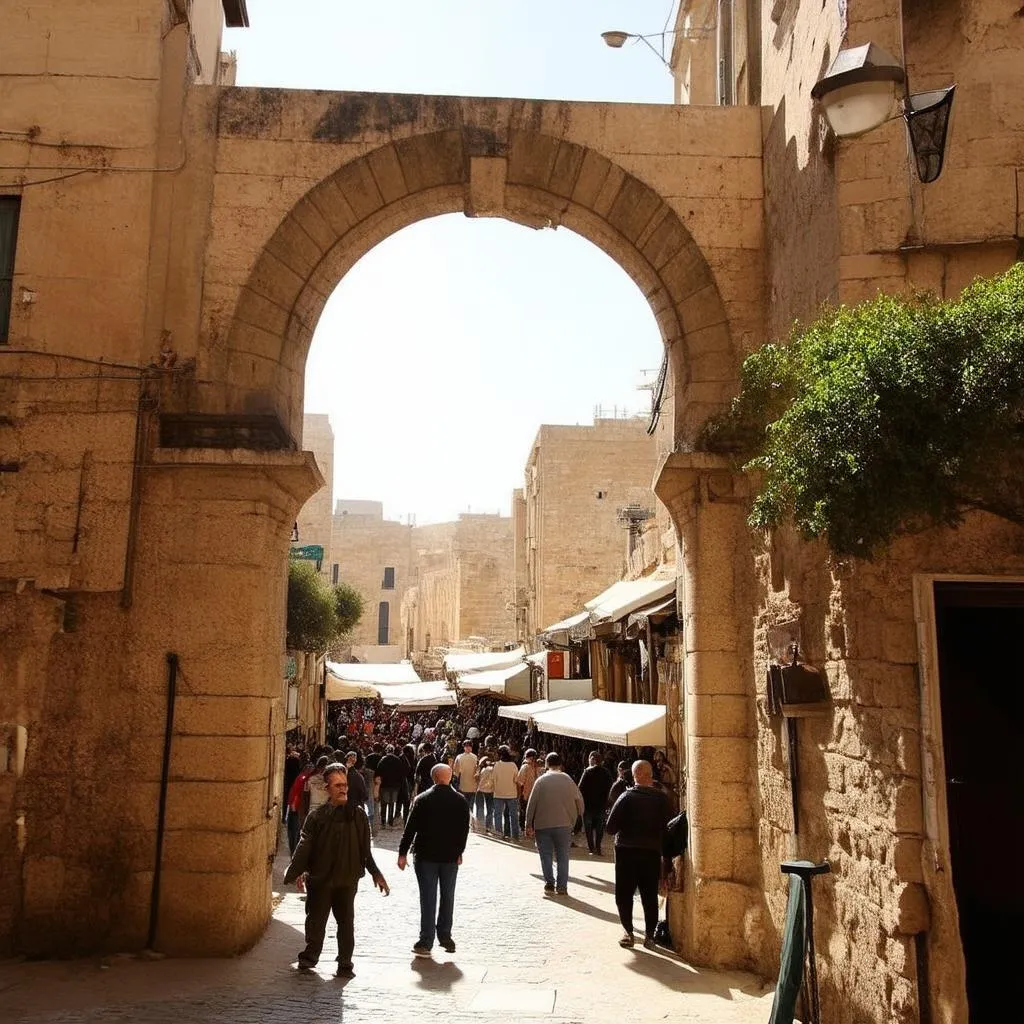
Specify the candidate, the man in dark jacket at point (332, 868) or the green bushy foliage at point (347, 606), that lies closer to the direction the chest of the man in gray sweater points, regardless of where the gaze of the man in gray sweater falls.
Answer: the green bushy foliage

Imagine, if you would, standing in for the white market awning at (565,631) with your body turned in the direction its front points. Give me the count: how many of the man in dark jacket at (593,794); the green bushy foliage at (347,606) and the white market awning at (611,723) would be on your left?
2

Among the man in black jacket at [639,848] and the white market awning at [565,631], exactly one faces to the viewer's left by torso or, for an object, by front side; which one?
the white market awning

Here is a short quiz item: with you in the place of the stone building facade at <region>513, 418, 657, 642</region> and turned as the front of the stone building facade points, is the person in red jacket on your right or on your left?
on your left

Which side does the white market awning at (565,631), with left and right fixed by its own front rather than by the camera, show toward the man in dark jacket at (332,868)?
left

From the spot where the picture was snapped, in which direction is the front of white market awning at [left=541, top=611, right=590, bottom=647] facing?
facing to the left of the viewer

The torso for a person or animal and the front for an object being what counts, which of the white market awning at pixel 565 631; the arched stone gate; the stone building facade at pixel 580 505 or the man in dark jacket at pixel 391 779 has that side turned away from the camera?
the man in dark jacket

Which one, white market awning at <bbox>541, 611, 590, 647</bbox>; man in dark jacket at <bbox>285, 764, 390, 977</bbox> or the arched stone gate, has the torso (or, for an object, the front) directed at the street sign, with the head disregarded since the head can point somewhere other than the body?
the white market awning

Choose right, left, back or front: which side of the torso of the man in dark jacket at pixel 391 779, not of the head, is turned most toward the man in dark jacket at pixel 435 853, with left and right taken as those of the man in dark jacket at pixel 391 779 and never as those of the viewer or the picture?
back

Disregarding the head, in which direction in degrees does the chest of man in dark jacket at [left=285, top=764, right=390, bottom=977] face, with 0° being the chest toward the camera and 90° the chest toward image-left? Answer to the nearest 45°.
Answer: approximately 0°

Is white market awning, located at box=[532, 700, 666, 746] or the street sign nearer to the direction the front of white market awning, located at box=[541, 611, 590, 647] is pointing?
the street sign

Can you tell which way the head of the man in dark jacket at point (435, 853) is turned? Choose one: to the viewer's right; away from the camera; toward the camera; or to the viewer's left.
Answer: away from the camera

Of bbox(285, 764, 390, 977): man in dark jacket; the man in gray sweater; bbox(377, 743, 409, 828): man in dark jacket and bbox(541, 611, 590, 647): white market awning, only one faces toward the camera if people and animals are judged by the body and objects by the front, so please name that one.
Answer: bbox(285, 764, 390, 977): man in dark jacket

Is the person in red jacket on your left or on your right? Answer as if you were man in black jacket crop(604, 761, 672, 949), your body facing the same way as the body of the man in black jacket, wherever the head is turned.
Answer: on your left

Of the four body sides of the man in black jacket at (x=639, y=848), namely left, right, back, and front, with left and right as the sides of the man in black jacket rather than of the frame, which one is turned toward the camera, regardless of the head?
back

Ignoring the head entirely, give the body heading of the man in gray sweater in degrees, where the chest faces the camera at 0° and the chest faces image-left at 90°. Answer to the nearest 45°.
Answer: approximately 180°

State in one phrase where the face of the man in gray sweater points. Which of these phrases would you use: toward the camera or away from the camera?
away from the camera

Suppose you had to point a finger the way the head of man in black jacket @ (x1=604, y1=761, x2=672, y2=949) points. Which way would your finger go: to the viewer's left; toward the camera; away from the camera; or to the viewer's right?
away from the camera

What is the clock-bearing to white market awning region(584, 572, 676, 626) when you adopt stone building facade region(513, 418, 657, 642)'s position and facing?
The white market awning is roughly at 9 o'clock from the stone building facade.
